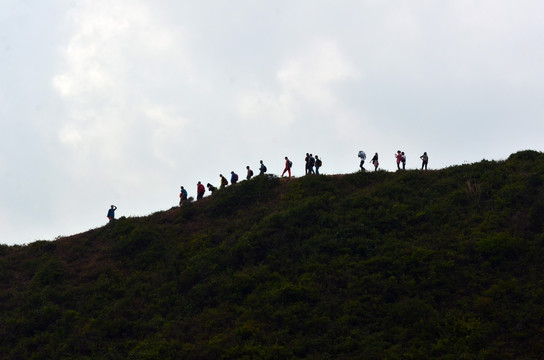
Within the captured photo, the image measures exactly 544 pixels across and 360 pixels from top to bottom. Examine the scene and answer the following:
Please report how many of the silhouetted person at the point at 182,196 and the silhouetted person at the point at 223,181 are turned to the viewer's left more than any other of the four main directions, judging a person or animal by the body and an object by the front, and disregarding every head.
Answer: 2

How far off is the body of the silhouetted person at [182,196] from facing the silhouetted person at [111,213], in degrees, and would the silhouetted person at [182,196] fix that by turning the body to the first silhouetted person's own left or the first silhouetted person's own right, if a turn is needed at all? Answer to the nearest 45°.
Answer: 0° — they already face them

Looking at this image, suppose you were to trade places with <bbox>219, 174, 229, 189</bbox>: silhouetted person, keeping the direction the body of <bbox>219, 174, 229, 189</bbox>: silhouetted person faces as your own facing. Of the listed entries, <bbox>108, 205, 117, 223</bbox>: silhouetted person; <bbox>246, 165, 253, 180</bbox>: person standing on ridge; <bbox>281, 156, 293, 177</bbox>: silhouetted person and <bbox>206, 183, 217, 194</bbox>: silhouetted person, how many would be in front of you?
2

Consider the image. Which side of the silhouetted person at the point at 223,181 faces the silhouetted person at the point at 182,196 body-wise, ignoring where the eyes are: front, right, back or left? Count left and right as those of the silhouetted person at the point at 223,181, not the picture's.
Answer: front

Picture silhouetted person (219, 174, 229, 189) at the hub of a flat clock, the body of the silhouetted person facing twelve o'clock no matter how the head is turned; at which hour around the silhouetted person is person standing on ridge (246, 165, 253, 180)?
The person standing on ridge is roughly at 7 o'clock from the silhouetted person.

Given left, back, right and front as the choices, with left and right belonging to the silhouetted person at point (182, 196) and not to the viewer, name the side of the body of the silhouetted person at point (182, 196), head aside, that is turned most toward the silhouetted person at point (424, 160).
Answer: back

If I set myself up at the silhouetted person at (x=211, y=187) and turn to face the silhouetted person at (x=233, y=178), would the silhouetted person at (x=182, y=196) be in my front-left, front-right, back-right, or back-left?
back-right

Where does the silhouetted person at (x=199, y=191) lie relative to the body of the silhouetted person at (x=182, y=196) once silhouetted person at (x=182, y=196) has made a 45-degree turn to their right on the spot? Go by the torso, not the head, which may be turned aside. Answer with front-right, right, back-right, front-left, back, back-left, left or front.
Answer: back-right

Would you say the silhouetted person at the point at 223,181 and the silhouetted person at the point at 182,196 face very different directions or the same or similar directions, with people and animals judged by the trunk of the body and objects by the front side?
same or similar directions

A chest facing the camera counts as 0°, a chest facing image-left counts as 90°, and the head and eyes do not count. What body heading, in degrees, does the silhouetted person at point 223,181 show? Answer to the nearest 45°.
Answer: approximately 90°
